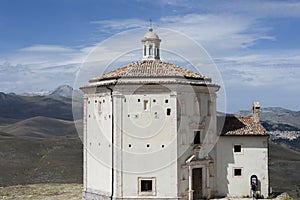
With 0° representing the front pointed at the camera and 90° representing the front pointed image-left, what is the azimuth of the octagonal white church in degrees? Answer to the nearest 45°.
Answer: approximately 315°
